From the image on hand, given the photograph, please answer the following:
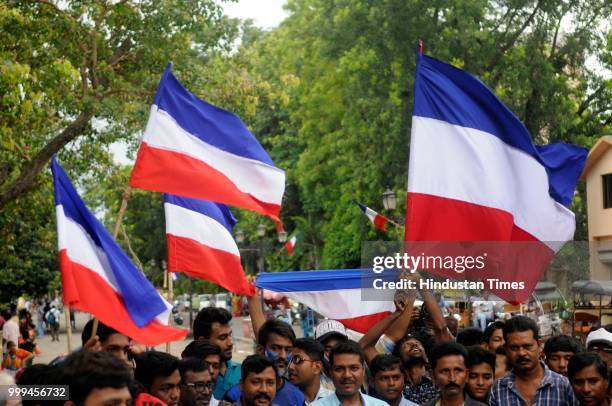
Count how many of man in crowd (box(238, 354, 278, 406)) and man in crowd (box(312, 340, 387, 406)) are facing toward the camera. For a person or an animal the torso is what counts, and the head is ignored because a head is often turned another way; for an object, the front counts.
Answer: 2

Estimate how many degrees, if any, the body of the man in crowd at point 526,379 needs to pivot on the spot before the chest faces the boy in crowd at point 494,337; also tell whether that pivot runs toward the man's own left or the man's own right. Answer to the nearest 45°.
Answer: approximately 180°

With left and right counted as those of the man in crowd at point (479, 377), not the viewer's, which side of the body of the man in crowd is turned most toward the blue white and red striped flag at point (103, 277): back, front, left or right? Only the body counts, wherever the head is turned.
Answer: right

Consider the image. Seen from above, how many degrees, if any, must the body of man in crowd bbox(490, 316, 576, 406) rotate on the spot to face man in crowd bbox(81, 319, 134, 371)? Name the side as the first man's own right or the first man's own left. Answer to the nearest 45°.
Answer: approximately 90° to the first man's own right

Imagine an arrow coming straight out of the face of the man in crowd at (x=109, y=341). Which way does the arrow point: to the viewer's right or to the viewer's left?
to the viewer's right

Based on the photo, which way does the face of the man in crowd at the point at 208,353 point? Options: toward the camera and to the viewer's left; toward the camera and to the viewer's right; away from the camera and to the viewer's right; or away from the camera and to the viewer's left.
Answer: toward the camera and to the viewer's right

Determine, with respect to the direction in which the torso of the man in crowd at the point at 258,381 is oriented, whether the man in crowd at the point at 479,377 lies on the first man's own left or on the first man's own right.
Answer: on the first man's own left

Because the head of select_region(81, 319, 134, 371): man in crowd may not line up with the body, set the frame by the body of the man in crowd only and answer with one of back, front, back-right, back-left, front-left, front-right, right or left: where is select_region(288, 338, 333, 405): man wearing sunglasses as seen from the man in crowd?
front-left

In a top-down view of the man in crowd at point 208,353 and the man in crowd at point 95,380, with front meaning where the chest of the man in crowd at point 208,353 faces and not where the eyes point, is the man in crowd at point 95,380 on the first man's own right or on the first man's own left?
on the first man's own right
